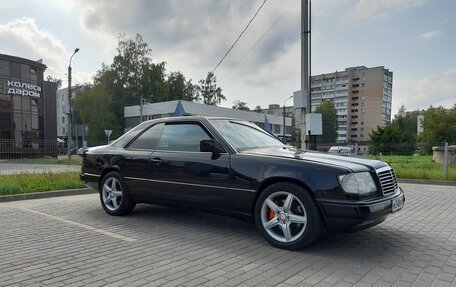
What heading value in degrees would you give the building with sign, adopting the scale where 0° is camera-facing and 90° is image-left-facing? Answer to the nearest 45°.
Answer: approximately 315°

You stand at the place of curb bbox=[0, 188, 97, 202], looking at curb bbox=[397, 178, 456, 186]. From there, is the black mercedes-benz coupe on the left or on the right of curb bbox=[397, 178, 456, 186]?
right

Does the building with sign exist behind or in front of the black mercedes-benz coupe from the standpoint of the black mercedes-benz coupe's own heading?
behind

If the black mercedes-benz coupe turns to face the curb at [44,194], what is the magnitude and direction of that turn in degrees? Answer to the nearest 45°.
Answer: approximately 180°
